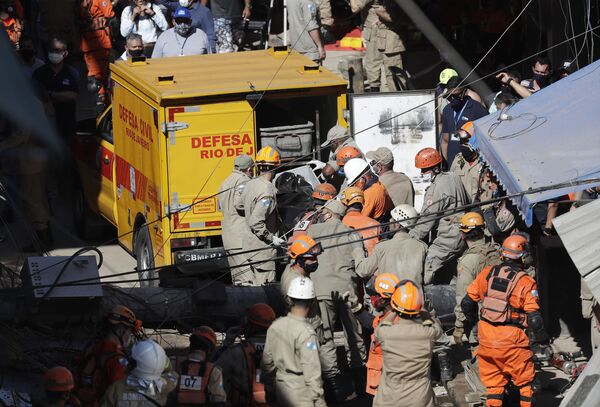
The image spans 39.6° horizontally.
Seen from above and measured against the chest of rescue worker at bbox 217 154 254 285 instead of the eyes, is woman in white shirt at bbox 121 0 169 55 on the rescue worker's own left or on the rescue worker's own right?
on the rescue worker's own left

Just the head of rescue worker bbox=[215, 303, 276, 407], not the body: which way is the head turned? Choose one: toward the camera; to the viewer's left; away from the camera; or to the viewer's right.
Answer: away from the camera

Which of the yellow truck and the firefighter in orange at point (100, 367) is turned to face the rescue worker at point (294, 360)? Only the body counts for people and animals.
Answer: the firefighter in orange

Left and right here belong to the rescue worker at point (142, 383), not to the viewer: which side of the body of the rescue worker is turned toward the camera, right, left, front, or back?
back

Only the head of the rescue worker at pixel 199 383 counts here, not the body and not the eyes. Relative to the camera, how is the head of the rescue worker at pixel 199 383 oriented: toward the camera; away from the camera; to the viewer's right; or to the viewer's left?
away from the camera

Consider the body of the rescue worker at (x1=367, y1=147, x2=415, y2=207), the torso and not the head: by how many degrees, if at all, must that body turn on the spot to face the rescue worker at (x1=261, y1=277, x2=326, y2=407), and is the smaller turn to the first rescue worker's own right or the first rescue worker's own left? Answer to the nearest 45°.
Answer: approximately 90° to the first rescue worker's own left

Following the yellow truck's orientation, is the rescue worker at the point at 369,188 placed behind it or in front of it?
behind

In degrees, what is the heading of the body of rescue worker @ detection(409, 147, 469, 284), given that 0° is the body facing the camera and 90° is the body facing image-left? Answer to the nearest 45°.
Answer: approximately 90°

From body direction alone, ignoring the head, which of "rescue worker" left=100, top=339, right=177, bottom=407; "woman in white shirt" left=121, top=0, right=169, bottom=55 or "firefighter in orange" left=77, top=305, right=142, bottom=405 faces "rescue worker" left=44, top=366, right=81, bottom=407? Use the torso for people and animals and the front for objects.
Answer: the woman in white shirt
